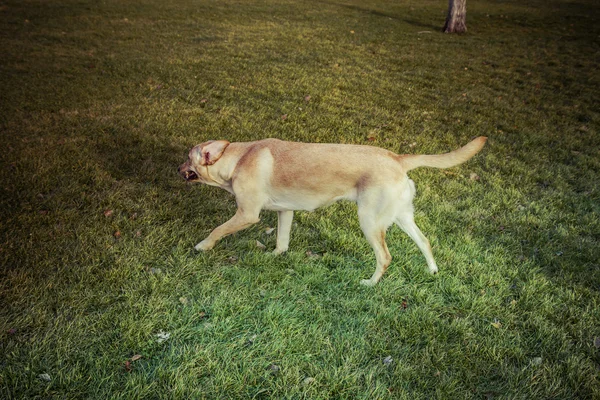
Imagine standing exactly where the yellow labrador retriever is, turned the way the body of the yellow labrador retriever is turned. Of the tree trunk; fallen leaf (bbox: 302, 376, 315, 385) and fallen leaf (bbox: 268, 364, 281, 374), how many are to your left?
2

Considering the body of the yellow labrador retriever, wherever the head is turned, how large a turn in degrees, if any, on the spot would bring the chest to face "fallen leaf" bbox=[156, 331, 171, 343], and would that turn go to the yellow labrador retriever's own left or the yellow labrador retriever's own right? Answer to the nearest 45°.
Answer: approximately 45° to the yellow labrador retriever's own left

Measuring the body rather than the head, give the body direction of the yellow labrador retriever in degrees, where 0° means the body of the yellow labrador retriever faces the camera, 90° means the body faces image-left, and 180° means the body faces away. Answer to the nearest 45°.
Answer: approximately 90°

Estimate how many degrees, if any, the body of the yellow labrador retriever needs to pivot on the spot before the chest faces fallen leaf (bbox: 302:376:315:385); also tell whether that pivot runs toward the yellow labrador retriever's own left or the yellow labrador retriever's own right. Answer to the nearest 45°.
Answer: approximately 90° to the yellow labrador retriever's own left

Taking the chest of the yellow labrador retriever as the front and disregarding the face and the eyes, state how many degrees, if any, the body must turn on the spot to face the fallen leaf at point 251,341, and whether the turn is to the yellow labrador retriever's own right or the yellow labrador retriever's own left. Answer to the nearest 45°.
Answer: approximately 90° to the yellow labrador retriever's own left

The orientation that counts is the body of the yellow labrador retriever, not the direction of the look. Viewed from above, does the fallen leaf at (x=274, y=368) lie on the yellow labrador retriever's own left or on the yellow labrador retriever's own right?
on the yellow labrador retriever's own left
